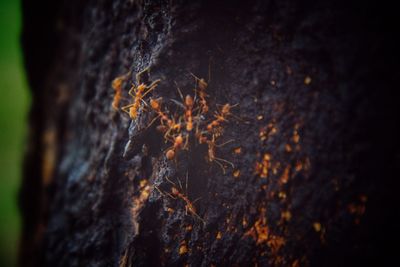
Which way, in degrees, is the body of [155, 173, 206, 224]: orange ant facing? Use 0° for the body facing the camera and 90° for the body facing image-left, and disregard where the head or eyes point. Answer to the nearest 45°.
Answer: approximately 135°
